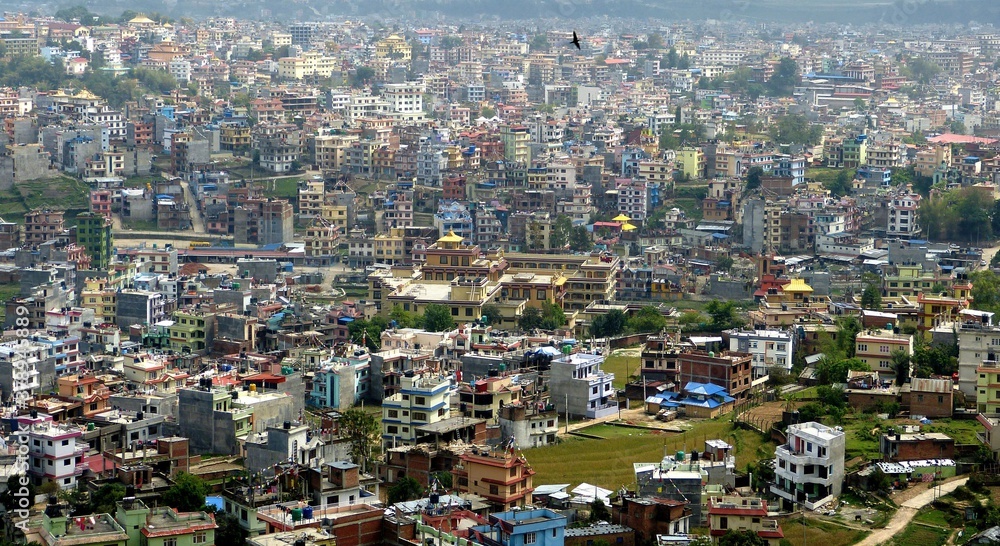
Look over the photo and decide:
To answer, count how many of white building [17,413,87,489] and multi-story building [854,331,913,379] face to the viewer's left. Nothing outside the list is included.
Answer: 0

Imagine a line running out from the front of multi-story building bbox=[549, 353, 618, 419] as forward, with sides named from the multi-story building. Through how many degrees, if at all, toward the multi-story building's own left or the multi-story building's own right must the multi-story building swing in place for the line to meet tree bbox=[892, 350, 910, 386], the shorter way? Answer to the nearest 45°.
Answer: approximately 45° to the multi-story building's own left

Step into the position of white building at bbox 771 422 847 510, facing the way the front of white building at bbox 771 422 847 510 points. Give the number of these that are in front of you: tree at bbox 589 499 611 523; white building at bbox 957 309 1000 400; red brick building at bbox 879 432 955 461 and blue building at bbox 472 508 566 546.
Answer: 2

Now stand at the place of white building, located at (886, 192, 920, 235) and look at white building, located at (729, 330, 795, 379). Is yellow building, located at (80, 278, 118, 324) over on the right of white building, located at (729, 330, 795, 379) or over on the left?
right

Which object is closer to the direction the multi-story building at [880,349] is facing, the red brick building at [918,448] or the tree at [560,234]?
the red brick building

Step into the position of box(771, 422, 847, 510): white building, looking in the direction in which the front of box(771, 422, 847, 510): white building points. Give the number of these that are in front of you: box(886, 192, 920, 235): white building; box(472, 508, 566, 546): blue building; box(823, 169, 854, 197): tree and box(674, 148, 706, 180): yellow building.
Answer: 1

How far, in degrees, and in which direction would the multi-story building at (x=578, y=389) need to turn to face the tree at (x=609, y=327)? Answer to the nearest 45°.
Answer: approximately 135° to its left
